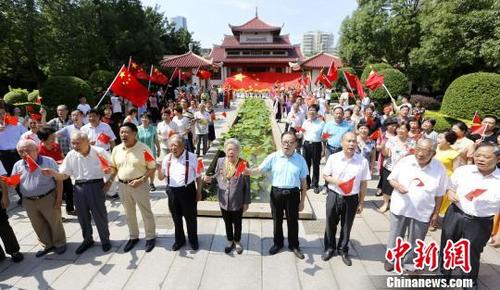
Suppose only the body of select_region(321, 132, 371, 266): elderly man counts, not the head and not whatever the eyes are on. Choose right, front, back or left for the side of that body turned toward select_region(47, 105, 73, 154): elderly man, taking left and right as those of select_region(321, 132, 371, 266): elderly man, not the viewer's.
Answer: right

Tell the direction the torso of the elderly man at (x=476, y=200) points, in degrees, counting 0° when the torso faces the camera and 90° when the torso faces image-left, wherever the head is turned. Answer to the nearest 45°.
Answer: approximately 45°

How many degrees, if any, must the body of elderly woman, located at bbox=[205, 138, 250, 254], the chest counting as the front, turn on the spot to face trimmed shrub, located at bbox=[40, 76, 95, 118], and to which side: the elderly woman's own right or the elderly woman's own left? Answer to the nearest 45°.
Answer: approximately 135° to the elderly woman's own right

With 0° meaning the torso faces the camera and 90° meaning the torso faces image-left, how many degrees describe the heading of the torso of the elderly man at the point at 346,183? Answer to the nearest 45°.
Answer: approximately 0°

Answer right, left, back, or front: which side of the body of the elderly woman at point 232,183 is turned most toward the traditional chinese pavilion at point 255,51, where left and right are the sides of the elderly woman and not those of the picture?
back

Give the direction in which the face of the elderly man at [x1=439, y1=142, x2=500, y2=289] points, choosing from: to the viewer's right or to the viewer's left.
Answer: to the viewer's left

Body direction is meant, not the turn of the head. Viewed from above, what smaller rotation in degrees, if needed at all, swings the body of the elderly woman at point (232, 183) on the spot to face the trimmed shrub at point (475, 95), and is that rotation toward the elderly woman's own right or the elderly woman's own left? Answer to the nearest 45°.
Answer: approximately 135° to the elderly woman's own left

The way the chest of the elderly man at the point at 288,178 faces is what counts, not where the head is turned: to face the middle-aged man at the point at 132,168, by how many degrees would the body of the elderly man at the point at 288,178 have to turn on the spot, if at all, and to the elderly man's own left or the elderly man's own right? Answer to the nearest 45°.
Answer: approximately 90° to the elderly man's own right

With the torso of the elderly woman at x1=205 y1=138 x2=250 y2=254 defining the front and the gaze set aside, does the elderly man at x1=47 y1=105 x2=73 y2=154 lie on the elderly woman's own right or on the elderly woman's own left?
on the elderly woman's own right

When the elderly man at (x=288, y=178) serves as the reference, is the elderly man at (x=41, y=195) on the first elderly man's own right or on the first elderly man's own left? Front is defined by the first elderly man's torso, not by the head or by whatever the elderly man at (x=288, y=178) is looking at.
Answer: on the first elderly man's own right

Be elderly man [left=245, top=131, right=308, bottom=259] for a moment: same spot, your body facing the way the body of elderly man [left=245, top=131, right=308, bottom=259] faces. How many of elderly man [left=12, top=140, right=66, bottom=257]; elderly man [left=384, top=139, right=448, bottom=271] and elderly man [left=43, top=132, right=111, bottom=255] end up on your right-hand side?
2

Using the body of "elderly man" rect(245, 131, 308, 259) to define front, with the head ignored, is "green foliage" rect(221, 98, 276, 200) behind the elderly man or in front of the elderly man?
behind

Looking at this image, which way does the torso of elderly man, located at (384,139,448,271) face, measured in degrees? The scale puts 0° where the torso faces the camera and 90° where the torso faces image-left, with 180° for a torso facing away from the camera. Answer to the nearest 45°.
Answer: approximately 45°

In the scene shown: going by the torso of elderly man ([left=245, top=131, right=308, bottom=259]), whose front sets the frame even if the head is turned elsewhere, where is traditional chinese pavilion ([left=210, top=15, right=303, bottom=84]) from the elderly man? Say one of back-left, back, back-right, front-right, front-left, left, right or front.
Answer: back
